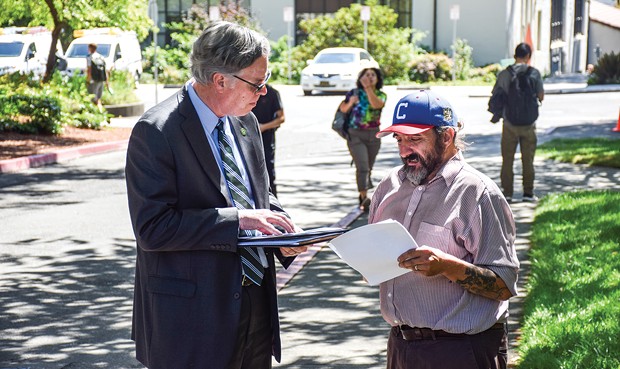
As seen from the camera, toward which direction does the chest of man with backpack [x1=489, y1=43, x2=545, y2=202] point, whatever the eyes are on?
away from the camera

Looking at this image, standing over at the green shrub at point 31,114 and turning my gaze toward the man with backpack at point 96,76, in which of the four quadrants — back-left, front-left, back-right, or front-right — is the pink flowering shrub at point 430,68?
front-right

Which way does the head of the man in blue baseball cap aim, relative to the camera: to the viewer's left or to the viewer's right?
to the viewer's left

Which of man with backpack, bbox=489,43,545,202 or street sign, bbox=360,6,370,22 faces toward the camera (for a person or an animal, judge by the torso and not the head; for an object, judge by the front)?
the street sign

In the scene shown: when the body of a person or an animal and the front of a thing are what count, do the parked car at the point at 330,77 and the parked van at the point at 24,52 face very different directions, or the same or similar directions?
same or similar directions

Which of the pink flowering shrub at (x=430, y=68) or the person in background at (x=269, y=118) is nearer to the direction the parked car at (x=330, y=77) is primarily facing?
the person in background

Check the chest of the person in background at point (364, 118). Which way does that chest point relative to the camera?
toward the camera

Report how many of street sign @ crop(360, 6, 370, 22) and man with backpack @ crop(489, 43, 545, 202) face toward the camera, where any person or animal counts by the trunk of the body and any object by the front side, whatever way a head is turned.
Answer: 1

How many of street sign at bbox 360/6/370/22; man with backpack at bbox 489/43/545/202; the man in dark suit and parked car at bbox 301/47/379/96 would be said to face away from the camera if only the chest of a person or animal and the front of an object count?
1

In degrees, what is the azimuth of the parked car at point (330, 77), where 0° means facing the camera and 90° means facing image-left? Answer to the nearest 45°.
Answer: approximately 45°

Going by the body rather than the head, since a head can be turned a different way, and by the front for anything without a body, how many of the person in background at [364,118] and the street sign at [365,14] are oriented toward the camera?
2

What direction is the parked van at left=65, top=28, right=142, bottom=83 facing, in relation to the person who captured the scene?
facing the viewer and to the left of the viewer

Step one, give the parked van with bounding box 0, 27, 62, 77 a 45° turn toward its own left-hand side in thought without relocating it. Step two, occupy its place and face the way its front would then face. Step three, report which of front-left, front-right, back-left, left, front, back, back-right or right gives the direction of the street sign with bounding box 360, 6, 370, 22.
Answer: left

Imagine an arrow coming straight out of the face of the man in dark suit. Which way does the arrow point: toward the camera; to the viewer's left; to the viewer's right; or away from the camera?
to the viewer's right
